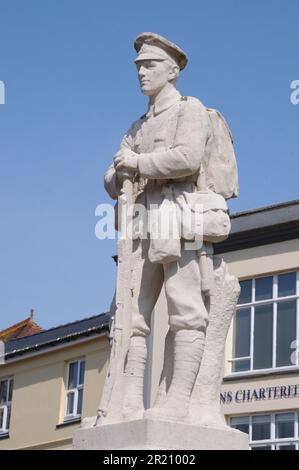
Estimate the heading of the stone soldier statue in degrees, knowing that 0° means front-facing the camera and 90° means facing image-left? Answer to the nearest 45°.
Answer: approximately 45°

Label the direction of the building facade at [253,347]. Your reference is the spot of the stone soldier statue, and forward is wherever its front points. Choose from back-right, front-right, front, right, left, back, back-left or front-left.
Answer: back-right
